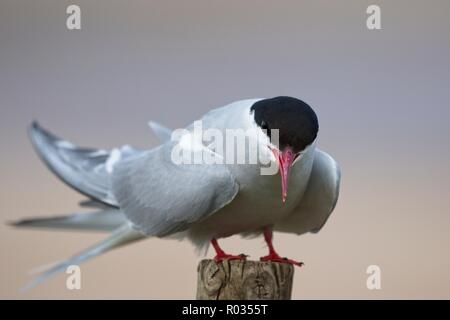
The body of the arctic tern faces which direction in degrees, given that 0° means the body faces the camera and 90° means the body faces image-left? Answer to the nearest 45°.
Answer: approximately 315°
